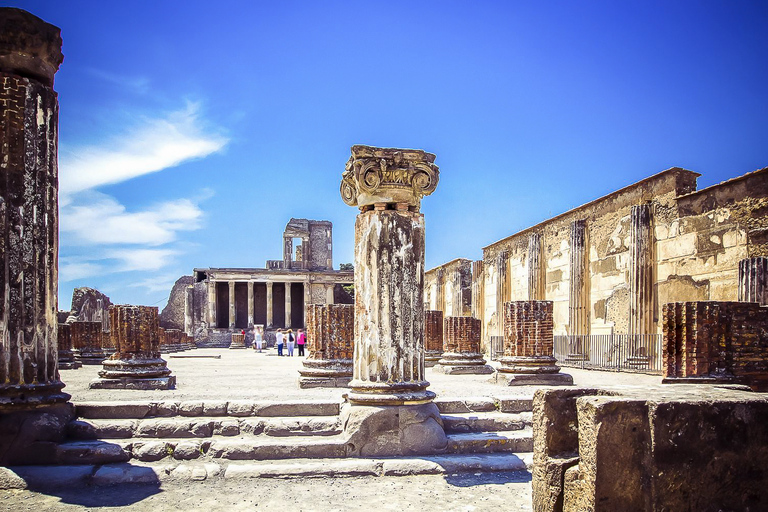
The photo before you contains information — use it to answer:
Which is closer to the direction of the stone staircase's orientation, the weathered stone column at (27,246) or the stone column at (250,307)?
the weathered stone column

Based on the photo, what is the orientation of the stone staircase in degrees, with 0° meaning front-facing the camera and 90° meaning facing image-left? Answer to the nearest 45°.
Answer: approximately 0°

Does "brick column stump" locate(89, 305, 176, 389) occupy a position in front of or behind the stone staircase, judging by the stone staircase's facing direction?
behind

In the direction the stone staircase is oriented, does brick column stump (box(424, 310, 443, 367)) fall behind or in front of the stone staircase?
behind

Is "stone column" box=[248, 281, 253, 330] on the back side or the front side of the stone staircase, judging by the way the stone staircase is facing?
on the back side

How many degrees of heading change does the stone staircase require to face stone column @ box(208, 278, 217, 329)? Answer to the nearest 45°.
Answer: approximately 180°

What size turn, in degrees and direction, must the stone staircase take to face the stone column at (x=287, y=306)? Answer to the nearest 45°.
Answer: approximately 180°

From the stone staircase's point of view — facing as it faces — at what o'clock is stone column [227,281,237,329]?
The stone column is roughly at 6 o'clock from the stone staircase.

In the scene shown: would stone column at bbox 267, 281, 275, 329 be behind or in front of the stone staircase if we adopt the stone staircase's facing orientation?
behind
